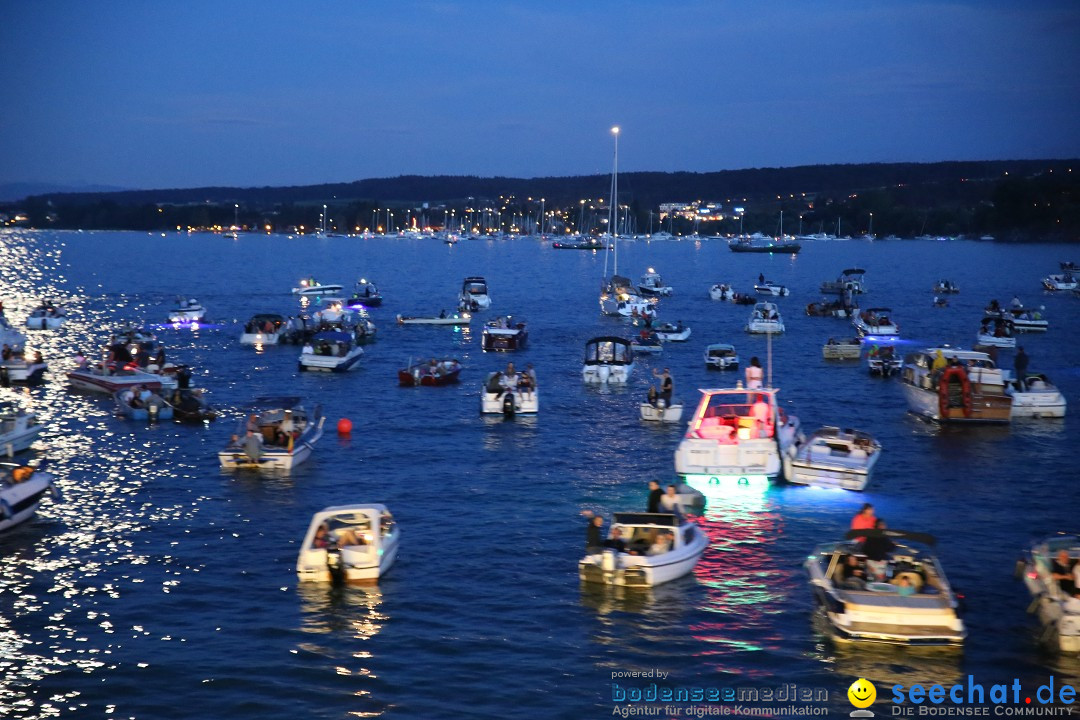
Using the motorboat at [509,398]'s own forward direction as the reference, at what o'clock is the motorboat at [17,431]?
the motorboat at [17,431] is roughly at 8 o'clock from the motorboat at [509,398].

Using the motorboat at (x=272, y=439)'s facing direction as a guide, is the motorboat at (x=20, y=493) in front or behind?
behind

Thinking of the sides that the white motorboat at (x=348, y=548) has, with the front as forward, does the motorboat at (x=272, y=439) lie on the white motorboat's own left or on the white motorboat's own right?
on the white motorboat's own left

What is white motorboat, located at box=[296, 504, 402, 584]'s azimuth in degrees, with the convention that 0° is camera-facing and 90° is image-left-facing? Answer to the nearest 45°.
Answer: approximately 225°

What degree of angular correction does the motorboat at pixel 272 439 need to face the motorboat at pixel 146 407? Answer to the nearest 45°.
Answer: approximately 90° to its left

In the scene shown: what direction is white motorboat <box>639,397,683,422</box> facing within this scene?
away from the camera

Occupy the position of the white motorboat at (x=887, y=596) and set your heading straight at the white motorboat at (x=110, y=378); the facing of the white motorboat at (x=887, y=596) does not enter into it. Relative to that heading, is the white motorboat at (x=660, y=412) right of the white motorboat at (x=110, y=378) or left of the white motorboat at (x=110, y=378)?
right

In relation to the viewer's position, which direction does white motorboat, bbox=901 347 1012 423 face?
facing away from the viewer and to the left of the viewer

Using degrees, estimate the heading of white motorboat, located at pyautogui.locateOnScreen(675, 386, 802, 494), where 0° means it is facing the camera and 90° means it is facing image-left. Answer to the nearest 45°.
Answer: approximately 180°

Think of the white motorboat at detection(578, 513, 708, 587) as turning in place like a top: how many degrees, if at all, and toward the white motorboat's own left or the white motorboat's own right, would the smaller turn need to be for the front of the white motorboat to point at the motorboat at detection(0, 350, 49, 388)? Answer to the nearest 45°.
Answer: approximately 90° to the white motorboat's own left

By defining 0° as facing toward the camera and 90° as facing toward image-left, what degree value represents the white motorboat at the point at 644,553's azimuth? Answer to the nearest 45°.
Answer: approximately 225°

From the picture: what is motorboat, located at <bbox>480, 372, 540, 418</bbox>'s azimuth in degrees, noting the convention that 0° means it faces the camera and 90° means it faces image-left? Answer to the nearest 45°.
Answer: approximately 180°
